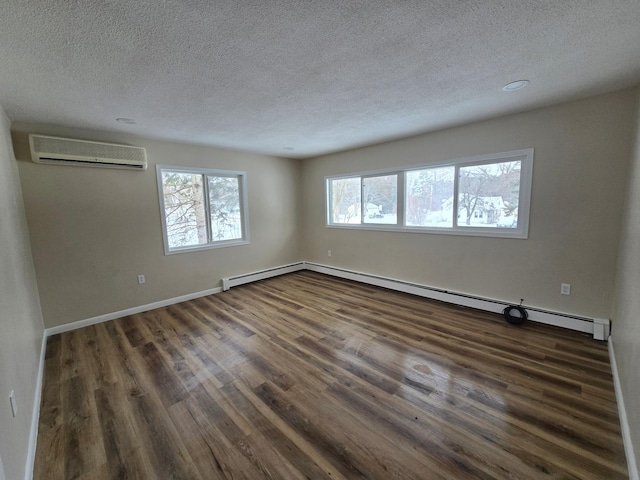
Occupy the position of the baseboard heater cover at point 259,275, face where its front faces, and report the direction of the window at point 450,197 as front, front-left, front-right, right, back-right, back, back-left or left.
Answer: front

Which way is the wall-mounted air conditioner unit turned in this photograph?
toward the camera

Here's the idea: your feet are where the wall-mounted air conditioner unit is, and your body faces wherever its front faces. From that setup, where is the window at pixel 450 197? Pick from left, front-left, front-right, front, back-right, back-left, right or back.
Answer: front-left

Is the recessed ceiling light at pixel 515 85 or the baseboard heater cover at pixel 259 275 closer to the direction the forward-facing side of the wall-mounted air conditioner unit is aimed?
the recessed ceiling light

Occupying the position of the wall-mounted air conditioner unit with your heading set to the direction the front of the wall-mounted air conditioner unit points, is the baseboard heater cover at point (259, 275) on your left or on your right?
on your left

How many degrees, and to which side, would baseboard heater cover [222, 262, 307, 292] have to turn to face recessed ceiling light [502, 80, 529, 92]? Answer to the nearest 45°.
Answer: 0° — it already faces it

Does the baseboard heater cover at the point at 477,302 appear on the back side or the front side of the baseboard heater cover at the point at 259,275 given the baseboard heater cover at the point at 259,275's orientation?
on the front side

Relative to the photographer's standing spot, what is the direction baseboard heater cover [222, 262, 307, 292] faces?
facing the viewer and to the right of the viewer

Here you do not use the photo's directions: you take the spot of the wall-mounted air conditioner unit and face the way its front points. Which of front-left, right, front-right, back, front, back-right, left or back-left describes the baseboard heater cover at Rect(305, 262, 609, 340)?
front-left

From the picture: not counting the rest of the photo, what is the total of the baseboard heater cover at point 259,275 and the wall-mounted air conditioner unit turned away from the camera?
0

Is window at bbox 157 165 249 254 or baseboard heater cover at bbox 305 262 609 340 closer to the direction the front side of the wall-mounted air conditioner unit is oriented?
the baseboard heater cover

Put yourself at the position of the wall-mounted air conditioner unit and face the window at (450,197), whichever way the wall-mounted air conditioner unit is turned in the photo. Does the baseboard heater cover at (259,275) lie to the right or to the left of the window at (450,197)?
left

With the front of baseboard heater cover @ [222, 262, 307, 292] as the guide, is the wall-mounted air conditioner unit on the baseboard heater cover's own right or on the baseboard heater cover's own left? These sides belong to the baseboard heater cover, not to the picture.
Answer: on the baseboard heater cover's own right

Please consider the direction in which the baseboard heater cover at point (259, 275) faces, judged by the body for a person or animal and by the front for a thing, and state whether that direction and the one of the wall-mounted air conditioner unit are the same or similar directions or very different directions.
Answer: same or similar directions

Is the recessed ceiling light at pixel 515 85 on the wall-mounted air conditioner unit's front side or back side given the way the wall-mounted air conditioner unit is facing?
on the front side

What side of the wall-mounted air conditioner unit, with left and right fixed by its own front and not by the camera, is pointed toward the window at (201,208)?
left
